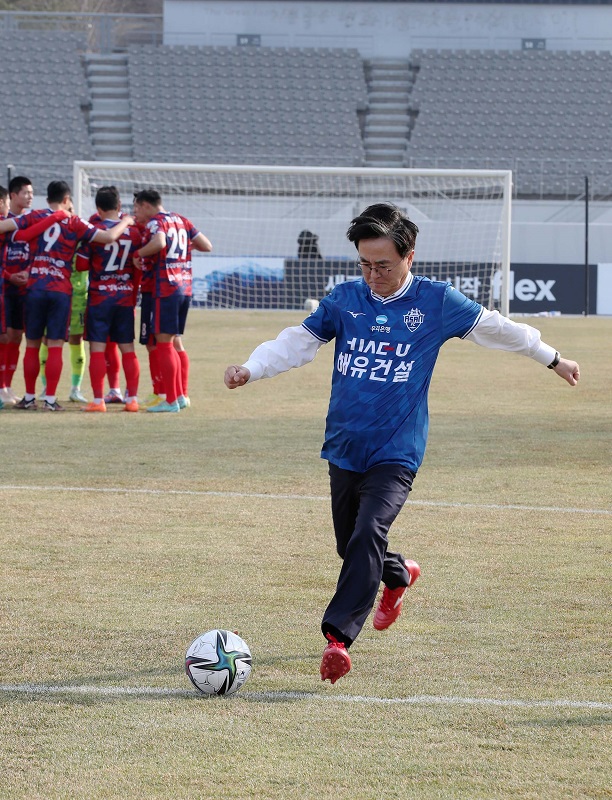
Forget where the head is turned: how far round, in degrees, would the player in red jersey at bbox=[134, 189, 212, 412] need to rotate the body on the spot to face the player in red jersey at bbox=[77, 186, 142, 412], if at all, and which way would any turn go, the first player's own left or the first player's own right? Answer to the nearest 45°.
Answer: approximately 45° to the first player's own left

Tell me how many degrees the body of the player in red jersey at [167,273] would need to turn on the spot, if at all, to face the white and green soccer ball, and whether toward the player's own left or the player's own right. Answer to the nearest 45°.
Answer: approximately 135° to the player's own left

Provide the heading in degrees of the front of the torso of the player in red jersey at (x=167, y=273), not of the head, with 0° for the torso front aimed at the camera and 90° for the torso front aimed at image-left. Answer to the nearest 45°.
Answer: approximately 135°

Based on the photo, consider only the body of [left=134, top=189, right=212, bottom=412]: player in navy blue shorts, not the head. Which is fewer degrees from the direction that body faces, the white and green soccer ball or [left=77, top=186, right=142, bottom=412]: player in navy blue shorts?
the player in navy blue shorts

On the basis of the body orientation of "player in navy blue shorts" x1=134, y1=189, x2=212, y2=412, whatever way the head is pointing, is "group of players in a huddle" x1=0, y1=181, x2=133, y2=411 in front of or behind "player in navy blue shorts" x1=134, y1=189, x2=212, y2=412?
in front
